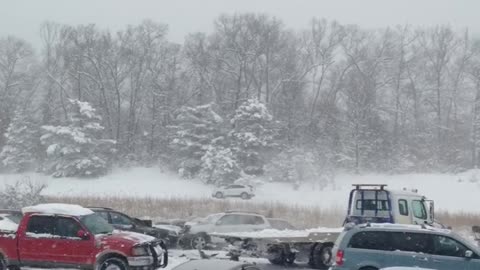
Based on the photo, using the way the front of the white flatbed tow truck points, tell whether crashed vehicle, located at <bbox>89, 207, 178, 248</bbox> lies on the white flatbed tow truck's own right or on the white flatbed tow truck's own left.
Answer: on the white flatbed tow truck's own left

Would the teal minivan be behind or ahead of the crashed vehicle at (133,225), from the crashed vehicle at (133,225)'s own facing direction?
ahead

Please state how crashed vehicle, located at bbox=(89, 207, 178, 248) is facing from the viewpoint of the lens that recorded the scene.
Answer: facing the viewer and to the right of the viewer

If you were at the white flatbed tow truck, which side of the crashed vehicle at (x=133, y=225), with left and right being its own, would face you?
front

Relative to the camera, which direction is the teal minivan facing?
to the viewer's right

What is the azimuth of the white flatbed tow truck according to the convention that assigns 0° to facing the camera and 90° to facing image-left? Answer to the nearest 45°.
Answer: approximately 225°

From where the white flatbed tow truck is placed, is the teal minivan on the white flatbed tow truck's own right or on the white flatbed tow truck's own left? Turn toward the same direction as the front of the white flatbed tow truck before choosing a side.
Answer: on the white flatbed tow truck's own right

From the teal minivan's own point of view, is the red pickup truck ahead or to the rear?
to the rear

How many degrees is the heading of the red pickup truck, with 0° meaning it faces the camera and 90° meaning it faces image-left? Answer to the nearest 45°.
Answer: approximately 315°
